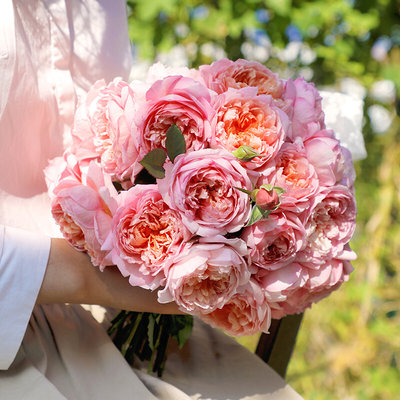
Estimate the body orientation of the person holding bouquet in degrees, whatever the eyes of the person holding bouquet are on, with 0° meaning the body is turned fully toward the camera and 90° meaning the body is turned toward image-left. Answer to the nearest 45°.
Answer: approximately 315°
